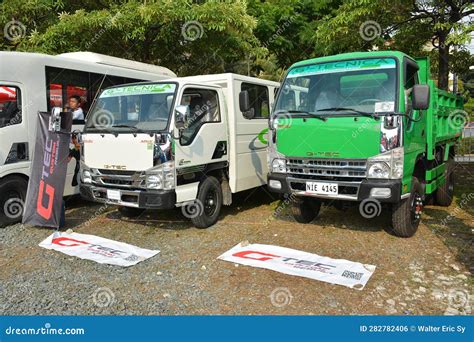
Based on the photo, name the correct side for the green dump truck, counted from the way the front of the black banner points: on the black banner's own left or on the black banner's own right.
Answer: on the black banner's own left

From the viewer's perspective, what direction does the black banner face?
toward the camera

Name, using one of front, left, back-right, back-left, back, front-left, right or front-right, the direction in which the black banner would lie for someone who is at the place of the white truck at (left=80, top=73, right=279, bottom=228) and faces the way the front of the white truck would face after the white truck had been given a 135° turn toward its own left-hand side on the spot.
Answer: back

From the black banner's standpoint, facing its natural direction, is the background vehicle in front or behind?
behind

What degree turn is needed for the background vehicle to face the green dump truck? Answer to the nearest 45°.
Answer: approximately 90° to its left

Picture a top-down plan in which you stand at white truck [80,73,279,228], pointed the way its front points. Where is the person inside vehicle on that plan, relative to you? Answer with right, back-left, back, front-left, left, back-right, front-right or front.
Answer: right

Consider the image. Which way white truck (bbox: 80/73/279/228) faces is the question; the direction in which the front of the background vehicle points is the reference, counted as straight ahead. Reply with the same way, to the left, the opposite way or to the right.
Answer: the same way
